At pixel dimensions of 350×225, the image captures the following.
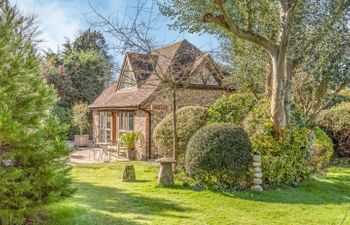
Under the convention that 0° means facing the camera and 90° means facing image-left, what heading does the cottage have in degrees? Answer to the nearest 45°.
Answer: approximately 45°

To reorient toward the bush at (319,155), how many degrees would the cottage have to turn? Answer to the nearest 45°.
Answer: approximately 90° to its left

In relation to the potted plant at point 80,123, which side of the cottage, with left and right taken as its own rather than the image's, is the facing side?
right

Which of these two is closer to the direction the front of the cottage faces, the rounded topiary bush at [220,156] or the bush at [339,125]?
the rounded topiary bush

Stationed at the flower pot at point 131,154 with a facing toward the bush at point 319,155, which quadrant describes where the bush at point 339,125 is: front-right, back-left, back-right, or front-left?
front-left

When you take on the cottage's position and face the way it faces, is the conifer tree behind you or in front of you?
in front

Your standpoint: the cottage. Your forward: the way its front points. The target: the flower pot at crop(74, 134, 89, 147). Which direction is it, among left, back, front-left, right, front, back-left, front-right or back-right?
right

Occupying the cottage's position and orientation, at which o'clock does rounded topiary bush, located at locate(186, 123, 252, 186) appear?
The rounded topiary bush is roughly at 10 o'clock from the cottage.

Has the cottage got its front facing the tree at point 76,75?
no

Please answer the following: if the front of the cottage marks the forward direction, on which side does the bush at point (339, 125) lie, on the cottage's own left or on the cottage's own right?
on the cottage's own left

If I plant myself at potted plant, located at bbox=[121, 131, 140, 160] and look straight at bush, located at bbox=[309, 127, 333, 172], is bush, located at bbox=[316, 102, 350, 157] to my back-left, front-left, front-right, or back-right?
front-left

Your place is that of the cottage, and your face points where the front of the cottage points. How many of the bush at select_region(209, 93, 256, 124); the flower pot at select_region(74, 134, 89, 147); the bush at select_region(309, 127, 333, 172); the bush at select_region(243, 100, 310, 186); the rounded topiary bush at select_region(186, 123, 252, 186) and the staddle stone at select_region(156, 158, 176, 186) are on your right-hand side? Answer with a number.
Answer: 1

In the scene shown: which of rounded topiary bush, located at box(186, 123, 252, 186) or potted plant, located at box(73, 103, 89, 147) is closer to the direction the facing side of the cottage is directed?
the rounded topiary bush

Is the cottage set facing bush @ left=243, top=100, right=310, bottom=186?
no
